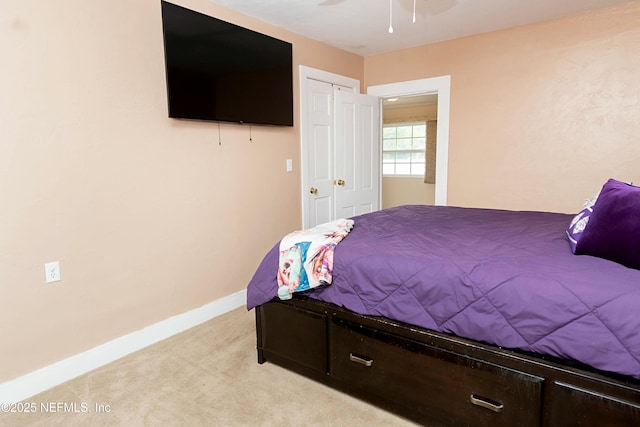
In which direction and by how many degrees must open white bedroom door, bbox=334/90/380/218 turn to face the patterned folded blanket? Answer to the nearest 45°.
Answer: approximately 45° to its right

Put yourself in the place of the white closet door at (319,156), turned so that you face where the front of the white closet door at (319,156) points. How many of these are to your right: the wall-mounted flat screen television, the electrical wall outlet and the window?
2

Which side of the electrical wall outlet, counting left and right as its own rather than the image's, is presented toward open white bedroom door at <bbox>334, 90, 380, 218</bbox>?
left

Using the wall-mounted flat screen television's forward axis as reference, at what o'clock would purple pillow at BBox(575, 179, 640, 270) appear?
The purple pillow is roughly at 12 o'clock from the wall-mounted flat screen television.

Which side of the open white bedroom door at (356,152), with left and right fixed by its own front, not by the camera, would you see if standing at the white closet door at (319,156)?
right

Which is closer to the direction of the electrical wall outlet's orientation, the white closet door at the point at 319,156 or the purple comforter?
the purple comforter

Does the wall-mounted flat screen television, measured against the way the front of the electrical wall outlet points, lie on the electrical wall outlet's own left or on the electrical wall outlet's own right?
on the electrical wall outlet's own left

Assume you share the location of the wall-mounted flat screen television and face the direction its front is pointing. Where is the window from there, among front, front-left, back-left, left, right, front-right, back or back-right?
left
